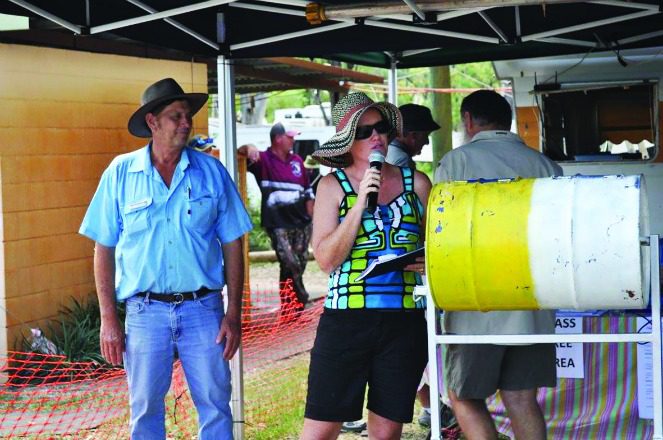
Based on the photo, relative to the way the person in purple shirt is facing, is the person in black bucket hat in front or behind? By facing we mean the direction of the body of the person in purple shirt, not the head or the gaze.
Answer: in front

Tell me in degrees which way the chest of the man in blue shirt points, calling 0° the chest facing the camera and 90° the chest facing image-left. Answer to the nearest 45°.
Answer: approximately 0°

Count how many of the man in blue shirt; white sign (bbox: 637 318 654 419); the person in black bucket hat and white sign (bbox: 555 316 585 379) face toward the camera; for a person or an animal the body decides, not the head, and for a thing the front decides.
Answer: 3

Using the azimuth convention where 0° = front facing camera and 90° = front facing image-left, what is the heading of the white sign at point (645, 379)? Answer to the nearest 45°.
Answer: approximately 0°

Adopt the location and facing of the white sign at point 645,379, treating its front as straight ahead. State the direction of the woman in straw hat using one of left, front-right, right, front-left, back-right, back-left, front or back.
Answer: front-right

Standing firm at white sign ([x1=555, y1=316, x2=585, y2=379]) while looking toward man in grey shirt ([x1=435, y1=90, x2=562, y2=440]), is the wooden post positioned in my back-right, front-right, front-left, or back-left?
back-right

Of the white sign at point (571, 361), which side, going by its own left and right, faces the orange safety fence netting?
right

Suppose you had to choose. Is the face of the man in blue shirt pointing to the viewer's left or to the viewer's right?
to the viewer's right
